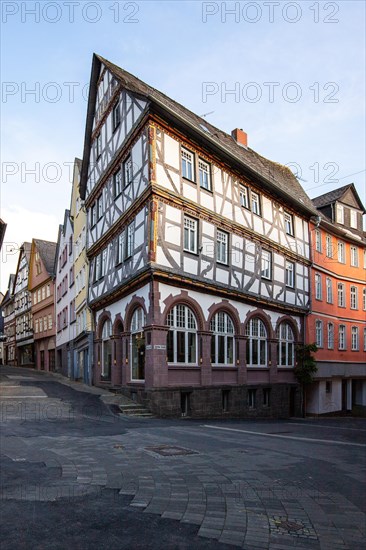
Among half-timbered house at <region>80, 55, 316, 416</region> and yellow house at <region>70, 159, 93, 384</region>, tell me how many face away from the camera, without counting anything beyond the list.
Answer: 0

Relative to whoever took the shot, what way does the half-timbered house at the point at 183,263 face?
facing the viewer and to the left of the viewer
